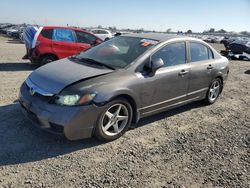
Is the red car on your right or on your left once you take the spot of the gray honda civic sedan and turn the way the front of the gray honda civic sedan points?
on your right

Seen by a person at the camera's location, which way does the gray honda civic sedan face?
facing the viewer and to the left of the viewer
